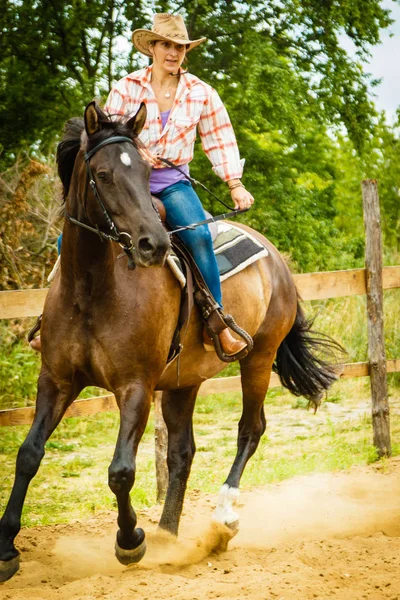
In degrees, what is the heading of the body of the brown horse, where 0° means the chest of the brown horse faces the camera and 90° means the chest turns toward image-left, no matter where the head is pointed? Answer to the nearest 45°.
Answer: approximately 45°

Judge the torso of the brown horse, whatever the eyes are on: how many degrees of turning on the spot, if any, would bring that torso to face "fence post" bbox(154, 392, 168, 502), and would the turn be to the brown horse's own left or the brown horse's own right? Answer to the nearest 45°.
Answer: approximately 135° to the brown horse's own right

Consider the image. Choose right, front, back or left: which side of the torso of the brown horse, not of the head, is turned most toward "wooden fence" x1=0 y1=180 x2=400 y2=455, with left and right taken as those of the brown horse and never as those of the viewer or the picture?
back
